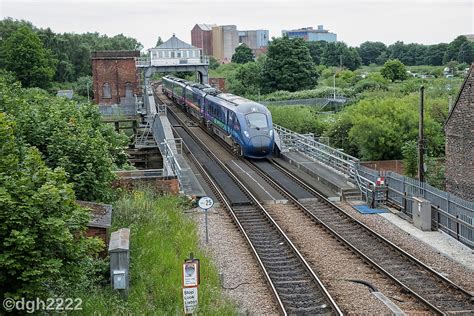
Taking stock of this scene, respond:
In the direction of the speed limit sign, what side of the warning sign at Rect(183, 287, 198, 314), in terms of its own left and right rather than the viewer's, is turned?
back

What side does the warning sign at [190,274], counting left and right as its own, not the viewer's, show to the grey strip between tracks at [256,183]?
back

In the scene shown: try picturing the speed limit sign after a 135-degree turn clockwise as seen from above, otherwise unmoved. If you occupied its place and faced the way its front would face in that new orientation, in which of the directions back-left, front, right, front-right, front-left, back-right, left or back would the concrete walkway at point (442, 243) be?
back-right

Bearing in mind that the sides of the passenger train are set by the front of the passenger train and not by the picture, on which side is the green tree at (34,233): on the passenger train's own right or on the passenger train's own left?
on the passenger train's own right

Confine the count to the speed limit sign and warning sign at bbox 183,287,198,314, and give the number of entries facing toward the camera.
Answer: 2

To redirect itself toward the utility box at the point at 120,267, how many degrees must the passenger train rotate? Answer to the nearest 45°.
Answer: approximately 45° to its right

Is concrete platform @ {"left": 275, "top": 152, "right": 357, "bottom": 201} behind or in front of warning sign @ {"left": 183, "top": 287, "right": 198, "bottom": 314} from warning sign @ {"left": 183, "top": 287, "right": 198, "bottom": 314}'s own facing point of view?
behind

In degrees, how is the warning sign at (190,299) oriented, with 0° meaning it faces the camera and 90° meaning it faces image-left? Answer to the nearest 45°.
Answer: approximately 0°

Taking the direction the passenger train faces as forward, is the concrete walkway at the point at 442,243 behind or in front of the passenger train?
in front

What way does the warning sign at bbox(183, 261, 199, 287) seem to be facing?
toward the camera

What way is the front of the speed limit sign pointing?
toward the camera

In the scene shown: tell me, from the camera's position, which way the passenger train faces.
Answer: facing the viewer and to the right of the viewer

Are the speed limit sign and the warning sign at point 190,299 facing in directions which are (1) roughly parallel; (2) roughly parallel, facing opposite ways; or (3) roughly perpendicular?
roughly parallel
